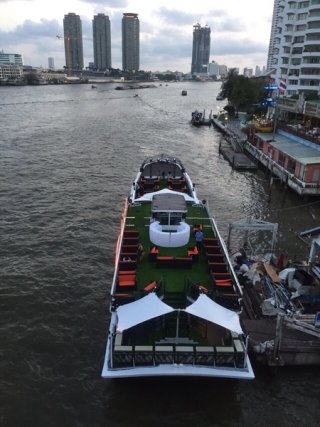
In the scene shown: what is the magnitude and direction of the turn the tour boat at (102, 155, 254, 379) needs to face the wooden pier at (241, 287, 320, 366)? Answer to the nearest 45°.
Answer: approximately 90° to its right

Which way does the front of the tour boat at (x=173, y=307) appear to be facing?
away from the camera
